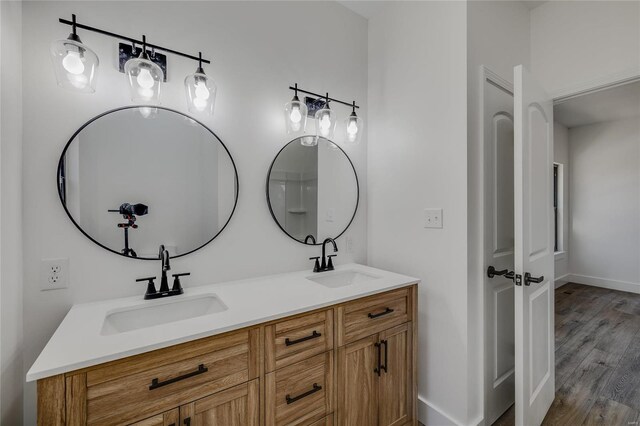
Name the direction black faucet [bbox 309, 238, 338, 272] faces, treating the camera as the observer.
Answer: facing the viewer and to the right of the viewer

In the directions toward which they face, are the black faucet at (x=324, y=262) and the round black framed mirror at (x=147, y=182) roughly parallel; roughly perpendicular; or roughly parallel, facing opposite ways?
roughly parallel

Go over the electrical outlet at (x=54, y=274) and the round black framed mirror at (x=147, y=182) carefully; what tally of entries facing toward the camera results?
2

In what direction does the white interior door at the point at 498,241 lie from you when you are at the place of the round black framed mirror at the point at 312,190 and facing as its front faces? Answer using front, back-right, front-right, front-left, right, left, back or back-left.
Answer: front-left

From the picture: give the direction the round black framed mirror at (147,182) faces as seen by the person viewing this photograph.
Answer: facing the viewer

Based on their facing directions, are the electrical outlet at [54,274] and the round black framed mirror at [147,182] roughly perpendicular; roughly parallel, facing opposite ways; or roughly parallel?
roughly parallel

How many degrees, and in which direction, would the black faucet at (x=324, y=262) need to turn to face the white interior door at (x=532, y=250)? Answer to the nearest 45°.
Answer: approximately 45° to its left

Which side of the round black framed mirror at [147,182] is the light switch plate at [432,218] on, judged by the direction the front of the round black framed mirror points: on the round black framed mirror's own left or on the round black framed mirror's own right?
on the round black framed mirror's own left
